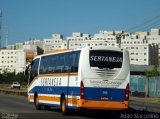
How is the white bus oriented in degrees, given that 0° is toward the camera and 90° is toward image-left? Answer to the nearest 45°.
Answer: approximately 135°
